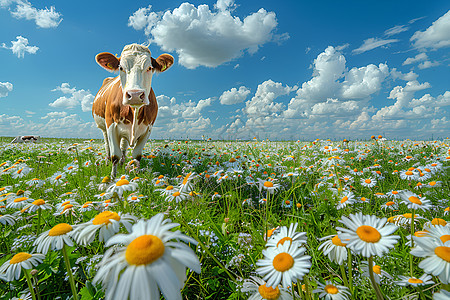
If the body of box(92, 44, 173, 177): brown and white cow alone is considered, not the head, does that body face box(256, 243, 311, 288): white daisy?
yes

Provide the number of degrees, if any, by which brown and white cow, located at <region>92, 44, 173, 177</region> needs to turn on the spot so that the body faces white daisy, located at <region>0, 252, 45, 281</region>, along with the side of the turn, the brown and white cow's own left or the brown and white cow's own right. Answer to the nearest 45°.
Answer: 0° — it already faces it

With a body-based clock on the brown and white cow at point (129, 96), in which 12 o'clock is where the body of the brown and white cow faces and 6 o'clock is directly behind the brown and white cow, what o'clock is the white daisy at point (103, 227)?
The white daisy is roughly at 12 o'clock from the brown and white cow.

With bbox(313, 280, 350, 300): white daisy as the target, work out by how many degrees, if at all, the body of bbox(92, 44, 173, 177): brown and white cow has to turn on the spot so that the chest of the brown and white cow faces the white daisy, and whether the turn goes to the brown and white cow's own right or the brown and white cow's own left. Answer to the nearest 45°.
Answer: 0° — it already faces it

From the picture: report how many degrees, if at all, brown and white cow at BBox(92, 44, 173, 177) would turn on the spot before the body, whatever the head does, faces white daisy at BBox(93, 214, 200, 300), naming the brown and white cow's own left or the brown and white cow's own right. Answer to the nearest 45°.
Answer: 0° — it already faces it

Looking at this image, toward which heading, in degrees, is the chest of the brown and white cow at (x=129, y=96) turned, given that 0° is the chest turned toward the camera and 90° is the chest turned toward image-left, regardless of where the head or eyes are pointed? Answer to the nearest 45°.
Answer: approximately 0°

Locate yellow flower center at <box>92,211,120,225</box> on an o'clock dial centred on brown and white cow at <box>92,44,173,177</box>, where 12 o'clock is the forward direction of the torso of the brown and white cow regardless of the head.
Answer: The yellow flower center is roughly at 12 o'clock from the brown and white cow.

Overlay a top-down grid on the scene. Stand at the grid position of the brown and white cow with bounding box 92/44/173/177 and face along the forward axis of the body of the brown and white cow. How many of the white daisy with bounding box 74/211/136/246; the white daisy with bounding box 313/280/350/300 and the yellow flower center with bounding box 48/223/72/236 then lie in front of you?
3
